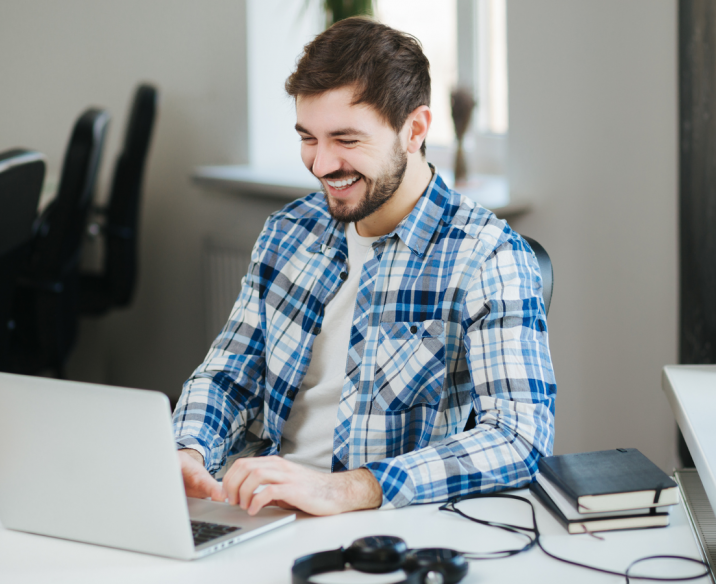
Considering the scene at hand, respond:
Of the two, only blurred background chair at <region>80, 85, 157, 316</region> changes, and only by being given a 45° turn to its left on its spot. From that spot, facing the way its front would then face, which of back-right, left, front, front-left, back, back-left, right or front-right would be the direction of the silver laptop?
front-left

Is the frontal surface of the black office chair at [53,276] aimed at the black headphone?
no

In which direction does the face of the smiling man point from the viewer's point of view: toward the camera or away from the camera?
toward the camera

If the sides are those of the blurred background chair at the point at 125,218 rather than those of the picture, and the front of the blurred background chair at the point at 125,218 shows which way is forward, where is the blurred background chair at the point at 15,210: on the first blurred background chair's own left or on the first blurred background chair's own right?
on the first blurred background chair's own left

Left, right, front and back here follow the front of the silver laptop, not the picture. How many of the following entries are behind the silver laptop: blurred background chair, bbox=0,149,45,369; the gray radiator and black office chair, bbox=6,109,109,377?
0

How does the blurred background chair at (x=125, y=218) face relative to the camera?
to the viewer's left

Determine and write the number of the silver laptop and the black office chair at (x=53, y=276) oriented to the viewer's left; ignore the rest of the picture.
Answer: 1

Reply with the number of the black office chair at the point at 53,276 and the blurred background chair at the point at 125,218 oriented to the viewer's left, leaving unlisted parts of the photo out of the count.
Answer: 2

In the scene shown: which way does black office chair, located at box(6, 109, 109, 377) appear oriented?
to the viewer's left

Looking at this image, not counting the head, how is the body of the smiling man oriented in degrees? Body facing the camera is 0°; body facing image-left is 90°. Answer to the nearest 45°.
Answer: approximately 45°

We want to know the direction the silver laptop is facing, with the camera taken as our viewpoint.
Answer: facing away from the viewer and to the right of the viewer

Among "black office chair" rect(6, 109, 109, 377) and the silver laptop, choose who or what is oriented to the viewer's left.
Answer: the black office chair

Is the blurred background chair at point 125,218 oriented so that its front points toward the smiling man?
no

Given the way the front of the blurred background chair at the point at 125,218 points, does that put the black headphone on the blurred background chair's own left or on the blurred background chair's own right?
on the blurred background chair's own left

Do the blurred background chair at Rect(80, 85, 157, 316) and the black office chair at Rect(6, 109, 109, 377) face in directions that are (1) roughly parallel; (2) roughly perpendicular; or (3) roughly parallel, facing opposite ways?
roughly parallel
